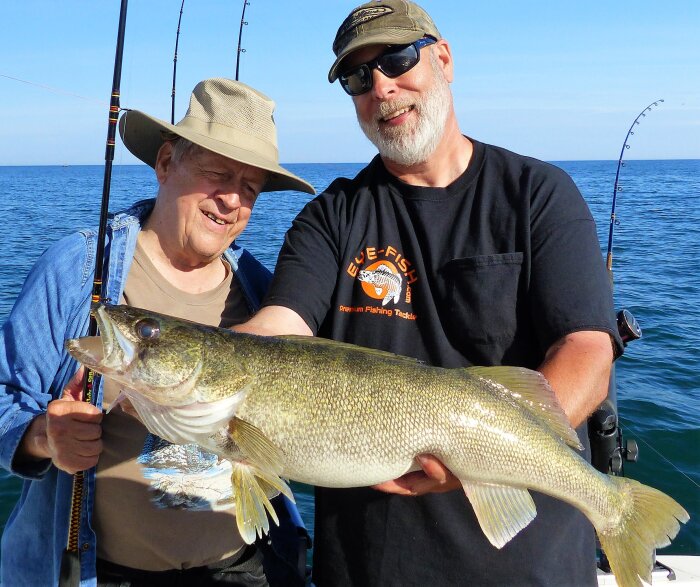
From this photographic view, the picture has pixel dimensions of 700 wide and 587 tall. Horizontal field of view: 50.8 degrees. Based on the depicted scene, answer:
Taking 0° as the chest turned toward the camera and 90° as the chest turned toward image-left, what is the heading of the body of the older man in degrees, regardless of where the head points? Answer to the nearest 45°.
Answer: approximately 315°

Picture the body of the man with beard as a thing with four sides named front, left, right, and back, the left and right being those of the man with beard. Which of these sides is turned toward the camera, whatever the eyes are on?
front

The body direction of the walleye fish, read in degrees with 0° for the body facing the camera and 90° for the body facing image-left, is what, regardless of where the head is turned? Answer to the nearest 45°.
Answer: approximately 90°

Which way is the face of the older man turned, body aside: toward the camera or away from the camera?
toward the camera

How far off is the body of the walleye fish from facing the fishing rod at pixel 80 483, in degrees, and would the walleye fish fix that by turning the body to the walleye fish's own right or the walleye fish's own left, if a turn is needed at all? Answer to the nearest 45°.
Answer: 0° — it already faces it

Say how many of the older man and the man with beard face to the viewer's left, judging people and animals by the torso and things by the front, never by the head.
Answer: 0
